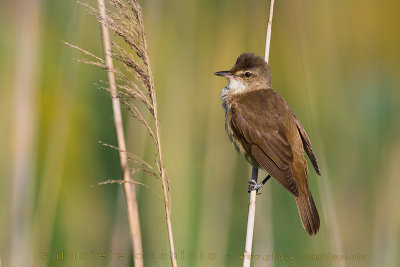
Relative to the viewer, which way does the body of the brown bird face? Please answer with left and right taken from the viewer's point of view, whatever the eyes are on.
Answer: facing away from the viewer and to the left of the viewer
